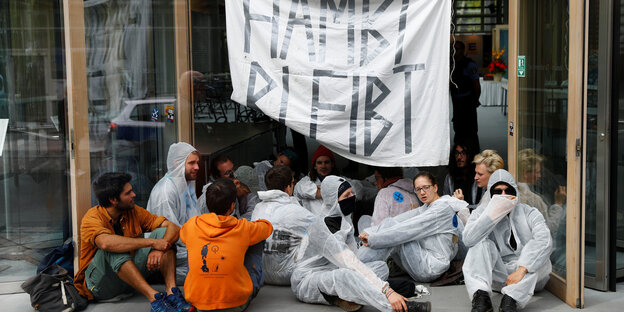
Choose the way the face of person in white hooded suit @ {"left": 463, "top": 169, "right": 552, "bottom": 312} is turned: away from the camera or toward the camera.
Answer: toward the camera

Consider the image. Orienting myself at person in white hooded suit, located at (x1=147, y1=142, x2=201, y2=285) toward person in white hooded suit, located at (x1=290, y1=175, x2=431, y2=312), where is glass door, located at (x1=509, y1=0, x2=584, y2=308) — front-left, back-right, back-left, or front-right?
front-left

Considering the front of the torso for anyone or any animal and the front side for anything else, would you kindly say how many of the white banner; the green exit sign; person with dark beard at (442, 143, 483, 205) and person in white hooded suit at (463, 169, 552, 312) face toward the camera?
4

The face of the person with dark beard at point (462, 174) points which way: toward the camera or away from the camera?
toward the camera

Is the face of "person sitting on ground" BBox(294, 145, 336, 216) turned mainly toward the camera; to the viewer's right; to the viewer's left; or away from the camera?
toward the camera

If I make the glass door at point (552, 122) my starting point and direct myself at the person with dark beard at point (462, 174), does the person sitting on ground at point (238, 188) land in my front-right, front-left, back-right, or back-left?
front-left

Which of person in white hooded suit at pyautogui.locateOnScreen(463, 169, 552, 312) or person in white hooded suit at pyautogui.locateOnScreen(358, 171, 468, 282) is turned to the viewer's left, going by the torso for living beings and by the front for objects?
person in white hooded suit at pyautogui.locateOnScreen(358, 171, 468, 282)

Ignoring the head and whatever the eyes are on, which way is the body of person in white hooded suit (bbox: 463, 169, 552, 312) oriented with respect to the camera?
toward the camera

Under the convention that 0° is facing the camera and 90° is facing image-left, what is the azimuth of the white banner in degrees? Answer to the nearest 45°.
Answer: approximately 0°

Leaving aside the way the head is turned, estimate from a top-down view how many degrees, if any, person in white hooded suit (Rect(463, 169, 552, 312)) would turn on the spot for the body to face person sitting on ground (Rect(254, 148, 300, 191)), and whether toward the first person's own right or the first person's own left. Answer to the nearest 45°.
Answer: approximately 135° to the first person's own right

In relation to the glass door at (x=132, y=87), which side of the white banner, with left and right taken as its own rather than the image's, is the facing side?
right

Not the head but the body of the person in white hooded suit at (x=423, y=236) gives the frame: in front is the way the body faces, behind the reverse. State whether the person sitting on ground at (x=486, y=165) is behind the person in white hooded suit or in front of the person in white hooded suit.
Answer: behind

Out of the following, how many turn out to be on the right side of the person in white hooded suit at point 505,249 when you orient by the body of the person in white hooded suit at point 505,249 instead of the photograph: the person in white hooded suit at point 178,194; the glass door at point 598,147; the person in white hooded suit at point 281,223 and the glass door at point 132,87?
3

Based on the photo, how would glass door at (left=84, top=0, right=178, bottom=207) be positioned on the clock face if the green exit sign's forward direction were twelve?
The glass door is roughly at 3 o'clock from the green exit sign.

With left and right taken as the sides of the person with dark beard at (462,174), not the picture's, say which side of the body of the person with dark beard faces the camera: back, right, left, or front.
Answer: front

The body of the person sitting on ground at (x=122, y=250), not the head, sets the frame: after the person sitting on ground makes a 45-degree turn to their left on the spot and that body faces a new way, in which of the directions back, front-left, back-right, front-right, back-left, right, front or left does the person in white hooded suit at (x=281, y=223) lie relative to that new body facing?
front
